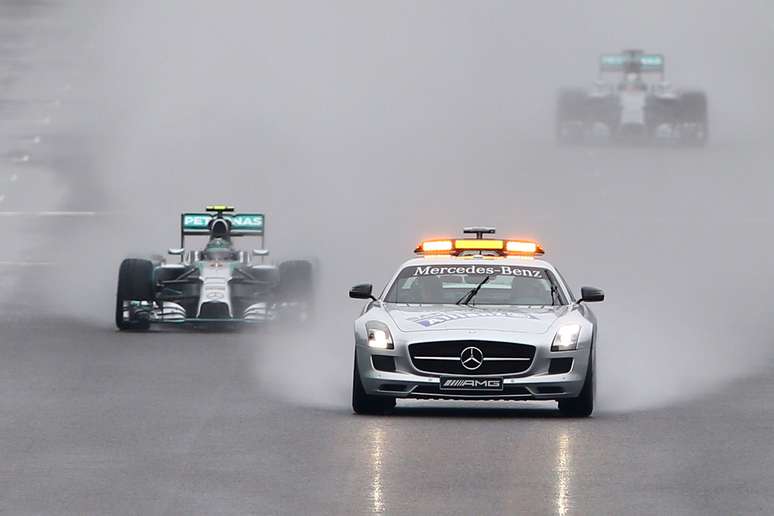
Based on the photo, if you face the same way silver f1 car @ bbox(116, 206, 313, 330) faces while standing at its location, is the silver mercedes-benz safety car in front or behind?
in front

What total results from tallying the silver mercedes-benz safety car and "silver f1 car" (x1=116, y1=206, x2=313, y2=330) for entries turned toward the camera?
2

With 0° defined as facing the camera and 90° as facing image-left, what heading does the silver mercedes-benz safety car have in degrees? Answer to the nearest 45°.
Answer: approximately 0°

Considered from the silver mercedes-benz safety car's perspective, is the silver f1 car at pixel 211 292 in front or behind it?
behind

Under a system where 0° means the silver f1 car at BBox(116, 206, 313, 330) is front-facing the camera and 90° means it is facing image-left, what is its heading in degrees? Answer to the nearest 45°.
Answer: approximately 0°
